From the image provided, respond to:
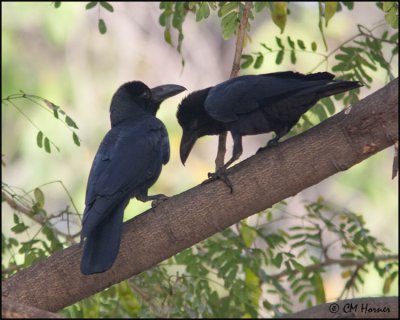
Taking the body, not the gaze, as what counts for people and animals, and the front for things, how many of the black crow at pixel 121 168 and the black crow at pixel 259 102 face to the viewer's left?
1

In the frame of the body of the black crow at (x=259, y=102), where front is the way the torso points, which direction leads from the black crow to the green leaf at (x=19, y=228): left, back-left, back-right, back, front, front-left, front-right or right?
front

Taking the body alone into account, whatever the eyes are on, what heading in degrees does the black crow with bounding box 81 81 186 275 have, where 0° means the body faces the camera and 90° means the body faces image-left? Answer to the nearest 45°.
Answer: approximately 225°

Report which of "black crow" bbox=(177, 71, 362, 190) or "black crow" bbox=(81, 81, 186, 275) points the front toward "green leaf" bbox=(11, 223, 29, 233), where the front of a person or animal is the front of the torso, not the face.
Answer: "black crow" bbox=(177, 71, 362, 190)

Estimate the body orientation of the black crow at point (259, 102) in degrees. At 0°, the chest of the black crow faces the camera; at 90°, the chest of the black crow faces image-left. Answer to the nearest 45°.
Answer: approximately 90°

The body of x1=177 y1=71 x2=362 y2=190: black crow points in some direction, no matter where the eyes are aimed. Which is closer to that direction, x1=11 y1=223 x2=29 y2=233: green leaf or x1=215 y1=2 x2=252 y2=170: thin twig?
the green leaf

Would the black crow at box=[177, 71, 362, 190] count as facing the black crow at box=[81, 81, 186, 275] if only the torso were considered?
yes

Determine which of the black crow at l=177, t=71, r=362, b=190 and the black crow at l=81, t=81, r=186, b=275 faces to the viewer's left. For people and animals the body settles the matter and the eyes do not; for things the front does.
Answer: the black crow at l=177, t=71, r=362, b=190
